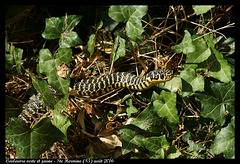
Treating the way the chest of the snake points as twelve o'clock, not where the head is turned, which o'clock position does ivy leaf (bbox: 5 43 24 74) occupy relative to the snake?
The ivy leaf is roughly at 6 o'clock from the snake.

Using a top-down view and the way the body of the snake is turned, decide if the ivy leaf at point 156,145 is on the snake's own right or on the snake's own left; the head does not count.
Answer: on the snake's own right

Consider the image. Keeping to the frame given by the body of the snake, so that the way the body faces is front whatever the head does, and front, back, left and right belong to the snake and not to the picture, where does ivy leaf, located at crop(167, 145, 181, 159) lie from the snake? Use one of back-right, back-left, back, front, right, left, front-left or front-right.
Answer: front-right

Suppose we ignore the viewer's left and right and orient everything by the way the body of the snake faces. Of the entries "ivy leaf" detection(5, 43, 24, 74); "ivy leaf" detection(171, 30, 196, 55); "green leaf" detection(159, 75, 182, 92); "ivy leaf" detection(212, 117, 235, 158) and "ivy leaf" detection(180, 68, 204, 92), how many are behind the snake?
1

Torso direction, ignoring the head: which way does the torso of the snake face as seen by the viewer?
to the viewer's right

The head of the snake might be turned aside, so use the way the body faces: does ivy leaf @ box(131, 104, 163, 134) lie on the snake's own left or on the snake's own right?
on the snake's own right

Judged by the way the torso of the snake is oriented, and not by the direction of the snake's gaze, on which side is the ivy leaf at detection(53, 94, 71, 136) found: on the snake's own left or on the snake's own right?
on the snake's own right

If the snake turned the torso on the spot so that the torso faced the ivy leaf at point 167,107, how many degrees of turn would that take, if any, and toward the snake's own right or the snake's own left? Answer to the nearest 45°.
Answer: approximately 45° to the snake's own right
